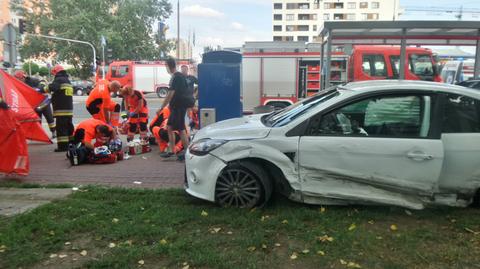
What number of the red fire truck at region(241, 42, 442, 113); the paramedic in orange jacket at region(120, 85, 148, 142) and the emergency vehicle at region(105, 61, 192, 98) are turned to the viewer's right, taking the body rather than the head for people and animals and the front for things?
1

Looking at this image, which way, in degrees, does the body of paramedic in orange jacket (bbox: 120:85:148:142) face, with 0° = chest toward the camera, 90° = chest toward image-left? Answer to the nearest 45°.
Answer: approximately 45°

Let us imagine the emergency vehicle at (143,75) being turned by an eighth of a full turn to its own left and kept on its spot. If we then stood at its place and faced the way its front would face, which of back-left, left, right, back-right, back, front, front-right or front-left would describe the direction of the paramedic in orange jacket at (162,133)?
front-left

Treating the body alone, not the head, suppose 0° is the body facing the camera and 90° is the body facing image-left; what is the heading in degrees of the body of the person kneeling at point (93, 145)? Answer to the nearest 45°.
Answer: approximately 315°

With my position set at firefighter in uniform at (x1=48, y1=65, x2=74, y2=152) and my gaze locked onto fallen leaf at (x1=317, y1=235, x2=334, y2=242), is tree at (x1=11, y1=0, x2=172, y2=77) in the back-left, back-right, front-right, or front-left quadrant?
back-left

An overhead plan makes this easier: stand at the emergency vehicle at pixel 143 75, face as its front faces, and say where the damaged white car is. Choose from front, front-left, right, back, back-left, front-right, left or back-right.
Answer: left

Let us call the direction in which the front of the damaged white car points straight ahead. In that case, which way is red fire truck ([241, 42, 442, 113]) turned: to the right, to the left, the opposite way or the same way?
the opposite way

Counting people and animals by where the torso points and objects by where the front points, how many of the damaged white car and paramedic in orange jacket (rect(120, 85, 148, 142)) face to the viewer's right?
0

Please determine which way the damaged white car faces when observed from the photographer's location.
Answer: facing to the left of the viewer

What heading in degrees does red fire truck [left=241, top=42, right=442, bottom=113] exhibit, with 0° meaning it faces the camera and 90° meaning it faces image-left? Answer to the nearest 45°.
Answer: approximately 270°
